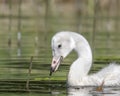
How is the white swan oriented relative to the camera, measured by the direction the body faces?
to the viewer's left
